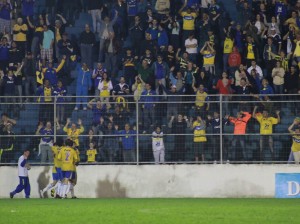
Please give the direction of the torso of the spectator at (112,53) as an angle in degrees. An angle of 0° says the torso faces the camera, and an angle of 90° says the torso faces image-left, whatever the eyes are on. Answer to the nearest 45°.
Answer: approximately 0°

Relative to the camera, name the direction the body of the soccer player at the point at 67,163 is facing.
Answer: away from the camera

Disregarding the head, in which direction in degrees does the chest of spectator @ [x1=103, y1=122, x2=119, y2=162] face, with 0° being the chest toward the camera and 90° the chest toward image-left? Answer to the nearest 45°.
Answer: approximately 0°
